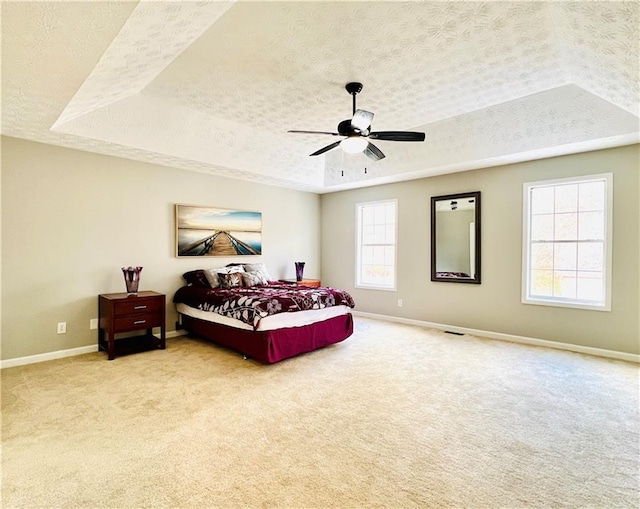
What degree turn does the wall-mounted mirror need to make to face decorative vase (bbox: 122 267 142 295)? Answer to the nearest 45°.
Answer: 0° — it already faces it

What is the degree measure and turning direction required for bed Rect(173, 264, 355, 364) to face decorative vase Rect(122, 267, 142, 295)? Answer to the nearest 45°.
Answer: approximately 135° to its right

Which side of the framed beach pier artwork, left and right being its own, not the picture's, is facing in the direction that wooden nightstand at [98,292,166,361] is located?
right

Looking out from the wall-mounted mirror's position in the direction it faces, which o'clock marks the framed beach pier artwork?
The framed beach pier artwork is roughly at 1 o'clock from the wall-mounted mirror.

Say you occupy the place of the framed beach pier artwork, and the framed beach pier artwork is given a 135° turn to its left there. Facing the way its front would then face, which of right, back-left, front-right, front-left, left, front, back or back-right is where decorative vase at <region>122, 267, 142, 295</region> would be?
back-left

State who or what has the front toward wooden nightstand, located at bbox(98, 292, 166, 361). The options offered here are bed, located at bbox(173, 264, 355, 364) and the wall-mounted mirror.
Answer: the wall-mounted mirror

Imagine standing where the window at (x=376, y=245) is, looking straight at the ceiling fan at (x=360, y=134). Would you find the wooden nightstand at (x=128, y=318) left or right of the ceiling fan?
right

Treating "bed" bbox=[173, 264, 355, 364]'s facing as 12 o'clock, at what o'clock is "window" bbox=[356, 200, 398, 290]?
The window is roughly at 9 o'clock from the bed.

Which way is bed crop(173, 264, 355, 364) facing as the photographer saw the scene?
facing the viewer and to the right of the viewer

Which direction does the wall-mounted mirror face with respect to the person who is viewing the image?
facing the viewer and to the left of the viewer

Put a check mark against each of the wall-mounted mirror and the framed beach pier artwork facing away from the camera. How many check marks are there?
0

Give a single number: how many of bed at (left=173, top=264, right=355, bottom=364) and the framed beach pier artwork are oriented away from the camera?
0

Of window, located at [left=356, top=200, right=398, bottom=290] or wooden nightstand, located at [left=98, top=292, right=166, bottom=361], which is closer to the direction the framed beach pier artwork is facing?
the window

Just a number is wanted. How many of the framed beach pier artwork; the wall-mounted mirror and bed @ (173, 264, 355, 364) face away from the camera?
0

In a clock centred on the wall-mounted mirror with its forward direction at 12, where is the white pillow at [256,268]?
The white pillow is roughly at 1 o'clock from the wall-mounted mirror.
